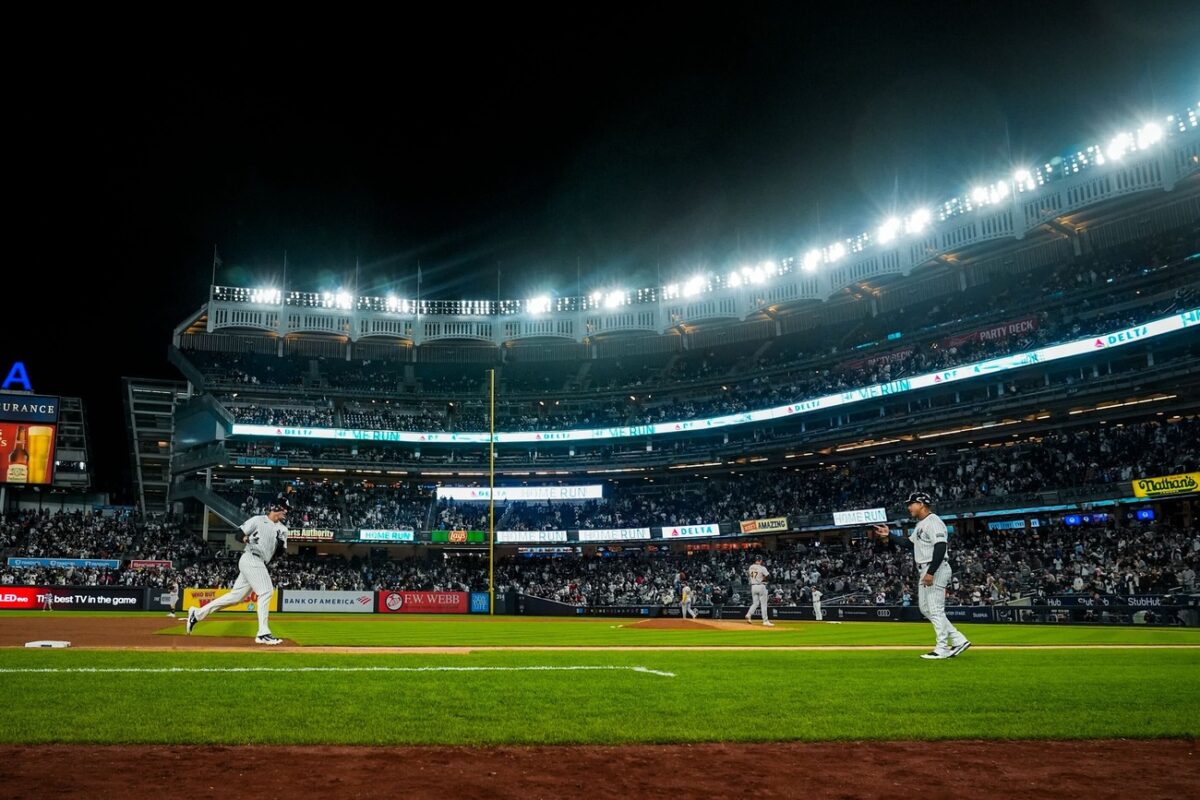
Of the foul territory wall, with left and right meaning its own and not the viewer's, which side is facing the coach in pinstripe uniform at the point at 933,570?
front

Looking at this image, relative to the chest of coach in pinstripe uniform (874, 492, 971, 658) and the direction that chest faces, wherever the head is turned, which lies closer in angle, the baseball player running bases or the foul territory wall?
the baseball player running bases

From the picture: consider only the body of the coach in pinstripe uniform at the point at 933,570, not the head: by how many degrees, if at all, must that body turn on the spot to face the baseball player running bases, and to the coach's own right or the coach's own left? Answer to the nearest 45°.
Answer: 0° — they already face them

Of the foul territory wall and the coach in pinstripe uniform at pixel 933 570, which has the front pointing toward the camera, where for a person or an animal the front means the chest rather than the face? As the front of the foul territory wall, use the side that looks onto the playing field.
the foul territory wall

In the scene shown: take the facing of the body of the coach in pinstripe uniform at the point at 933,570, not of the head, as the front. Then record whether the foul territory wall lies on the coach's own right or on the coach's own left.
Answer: on the coach's own right

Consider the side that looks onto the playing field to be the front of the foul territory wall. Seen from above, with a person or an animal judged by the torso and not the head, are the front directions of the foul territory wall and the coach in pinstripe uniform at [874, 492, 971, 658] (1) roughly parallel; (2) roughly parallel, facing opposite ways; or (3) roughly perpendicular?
roughly perpendicular

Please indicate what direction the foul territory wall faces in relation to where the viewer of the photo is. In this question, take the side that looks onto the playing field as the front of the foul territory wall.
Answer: facing the viewer

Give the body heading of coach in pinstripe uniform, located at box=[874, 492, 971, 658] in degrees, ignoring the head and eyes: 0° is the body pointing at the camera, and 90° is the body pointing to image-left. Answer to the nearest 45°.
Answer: approximately 90°

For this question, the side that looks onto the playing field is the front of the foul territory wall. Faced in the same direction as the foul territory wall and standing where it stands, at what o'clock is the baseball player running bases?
The baseball player running bases is roughly at 1 o'clock from the foul territory wall.

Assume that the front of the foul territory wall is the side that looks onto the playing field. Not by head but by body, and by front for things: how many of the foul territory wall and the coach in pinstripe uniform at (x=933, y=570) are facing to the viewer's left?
1
